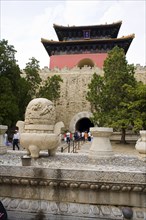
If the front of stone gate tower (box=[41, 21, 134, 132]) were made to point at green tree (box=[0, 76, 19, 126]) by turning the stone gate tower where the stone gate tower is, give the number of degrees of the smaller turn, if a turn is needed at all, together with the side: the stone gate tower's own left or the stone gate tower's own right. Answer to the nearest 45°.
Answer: approximately 45° to the stone gate tower's own right

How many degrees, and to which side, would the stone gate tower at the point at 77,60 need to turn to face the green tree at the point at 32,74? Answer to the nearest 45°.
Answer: approximately 45° to its right

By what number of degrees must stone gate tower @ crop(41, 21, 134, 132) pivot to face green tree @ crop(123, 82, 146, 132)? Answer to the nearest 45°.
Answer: approximately 45° to its left

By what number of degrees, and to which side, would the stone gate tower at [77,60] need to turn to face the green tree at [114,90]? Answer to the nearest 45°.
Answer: approximately 45° to its left

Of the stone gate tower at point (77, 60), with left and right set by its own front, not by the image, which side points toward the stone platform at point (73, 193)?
front

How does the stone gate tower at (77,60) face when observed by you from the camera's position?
facing the viewer

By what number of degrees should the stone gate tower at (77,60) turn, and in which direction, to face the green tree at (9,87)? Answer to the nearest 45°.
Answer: approximately 45° to its right

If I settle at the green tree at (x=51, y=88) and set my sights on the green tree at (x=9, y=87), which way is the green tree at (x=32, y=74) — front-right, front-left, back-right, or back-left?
front-right
